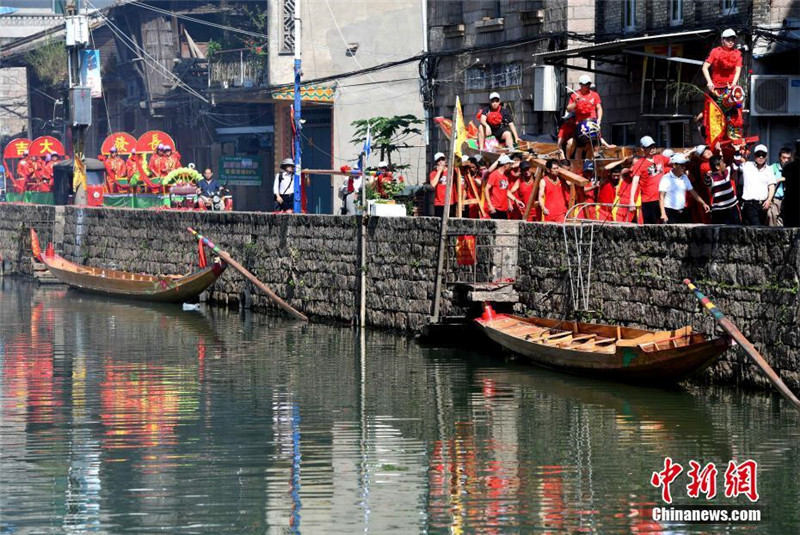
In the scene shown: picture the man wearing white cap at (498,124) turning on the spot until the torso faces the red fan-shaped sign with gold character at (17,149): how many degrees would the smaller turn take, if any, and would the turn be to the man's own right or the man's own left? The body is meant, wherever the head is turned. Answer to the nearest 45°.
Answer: approximately 135° to the man's own right

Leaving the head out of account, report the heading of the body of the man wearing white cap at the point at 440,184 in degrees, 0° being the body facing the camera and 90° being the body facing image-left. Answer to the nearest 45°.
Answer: approximately 315°

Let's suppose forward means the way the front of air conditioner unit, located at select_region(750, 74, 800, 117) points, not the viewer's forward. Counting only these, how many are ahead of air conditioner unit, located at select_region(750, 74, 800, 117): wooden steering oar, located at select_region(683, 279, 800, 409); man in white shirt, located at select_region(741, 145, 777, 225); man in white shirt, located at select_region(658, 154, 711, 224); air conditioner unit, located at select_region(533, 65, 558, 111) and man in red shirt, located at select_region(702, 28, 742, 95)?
4

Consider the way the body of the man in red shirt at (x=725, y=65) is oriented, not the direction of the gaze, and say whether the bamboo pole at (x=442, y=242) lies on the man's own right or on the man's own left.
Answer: on the man's own right

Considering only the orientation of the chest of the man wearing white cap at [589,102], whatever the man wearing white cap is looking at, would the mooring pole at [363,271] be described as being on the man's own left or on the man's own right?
on the man's own right

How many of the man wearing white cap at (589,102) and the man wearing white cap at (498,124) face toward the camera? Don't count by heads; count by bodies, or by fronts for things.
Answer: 2

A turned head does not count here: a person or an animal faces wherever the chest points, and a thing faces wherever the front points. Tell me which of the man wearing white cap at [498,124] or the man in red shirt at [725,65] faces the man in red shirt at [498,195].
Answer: the man wearing white cap
